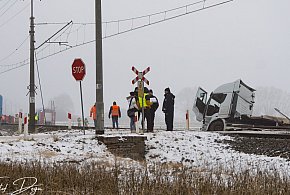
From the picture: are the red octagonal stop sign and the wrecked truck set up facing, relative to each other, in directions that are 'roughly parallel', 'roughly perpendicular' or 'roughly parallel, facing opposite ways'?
roughly perpendicular

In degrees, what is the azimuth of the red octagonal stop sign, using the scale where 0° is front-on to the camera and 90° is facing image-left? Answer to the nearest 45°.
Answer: approximately 45°

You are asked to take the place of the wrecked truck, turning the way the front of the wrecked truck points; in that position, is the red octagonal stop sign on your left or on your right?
on your left

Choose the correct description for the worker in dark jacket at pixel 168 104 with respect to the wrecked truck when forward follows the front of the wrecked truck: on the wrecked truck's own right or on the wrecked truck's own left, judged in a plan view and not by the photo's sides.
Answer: on the wrecked truck's own left

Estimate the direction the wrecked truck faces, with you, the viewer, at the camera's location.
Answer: facing away from the viewer and to the left of the viewer
